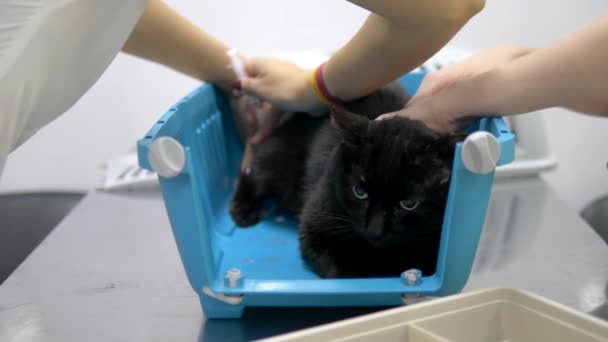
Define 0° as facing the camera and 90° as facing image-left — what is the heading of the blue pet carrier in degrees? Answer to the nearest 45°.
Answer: approximately 0°
